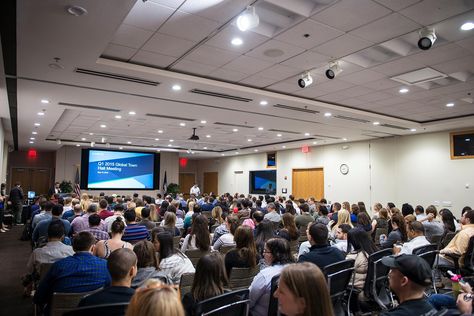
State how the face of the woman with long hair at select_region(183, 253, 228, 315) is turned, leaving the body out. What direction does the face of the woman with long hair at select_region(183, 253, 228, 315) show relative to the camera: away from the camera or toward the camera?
away from the camera

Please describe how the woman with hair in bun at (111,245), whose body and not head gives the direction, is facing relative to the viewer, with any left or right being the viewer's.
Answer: facing away from the viewer

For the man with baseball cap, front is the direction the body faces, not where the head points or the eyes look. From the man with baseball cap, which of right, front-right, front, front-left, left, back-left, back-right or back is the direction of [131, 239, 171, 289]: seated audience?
front-left

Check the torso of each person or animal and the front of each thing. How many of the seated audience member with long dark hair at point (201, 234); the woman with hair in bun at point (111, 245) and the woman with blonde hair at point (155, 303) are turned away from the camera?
3

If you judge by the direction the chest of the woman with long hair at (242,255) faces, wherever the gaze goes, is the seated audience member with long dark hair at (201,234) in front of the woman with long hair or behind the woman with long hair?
in front

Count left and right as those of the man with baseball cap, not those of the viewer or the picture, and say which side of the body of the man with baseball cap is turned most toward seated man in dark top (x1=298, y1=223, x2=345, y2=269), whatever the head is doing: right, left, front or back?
front

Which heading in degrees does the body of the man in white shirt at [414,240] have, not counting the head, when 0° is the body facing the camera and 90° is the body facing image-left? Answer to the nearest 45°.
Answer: approximately 135°

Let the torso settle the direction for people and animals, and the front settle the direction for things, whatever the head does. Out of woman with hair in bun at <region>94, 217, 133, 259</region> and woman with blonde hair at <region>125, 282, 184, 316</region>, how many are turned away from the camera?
2

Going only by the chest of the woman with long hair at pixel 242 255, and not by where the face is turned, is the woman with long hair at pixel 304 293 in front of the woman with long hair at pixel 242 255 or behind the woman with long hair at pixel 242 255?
behind

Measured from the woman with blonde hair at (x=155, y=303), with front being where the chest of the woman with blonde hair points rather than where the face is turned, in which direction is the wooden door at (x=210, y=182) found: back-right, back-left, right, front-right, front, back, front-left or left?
front

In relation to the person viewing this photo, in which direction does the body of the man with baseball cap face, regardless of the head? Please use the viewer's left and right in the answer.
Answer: facing away from the viewer and to the left of the viewer

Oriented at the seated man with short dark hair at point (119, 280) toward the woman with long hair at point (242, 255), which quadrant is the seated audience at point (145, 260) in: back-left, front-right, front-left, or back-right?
front-left

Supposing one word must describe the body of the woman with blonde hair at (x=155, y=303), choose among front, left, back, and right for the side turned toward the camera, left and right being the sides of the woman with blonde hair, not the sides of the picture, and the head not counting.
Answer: back

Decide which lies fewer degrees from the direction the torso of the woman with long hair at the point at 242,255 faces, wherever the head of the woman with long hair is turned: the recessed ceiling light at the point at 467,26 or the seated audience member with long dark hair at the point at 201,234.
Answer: the seated audience member with long dark hair

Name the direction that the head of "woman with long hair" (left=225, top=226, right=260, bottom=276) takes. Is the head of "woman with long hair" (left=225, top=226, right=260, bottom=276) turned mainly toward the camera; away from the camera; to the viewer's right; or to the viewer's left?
away from the camera

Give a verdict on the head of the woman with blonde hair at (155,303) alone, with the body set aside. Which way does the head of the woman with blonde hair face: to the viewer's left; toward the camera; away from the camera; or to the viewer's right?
away from the camera

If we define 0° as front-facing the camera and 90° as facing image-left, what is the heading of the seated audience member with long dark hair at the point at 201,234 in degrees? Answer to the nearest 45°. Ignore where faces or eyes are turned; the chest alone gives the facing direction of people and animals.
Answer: approximately 180°

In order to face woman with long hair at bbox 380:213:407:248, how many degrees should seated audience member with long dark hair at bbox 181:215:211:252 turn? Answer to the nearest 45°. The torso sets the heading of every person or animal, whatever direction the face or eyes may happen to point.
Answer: approximately 90° to their right

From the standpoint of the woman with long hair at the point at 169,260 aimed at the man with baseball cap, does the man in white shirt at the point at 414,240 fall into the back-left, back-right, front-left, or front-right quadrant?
front-left
